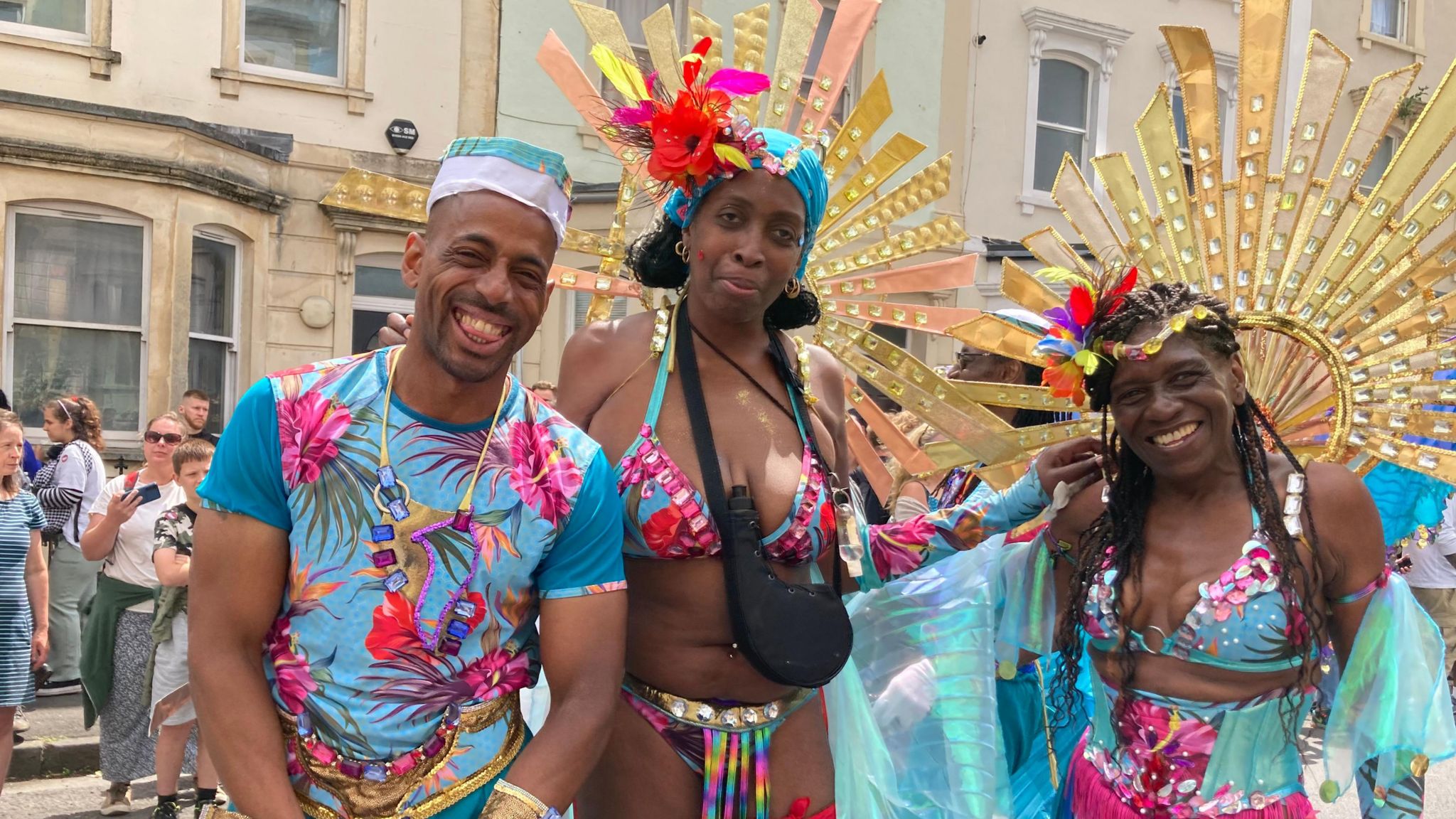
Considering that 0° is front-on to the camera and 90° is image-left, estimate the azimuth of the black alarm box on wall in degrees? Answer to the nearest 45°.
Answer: approximately 0°

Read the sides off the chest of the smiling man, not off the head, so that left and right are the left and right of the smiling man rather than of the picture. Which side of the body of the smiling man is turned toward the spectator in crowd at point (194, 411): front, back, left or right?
back

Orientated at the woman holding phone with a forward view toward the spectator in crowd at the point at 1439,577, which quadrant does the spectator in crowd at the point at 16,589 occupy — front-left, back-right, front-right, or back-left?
back-right

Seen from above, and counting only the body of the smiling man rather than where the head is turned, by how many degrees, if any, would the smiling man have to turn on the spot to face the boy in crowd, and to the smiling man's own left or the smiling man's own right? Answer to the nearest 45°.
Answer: approximately 180°

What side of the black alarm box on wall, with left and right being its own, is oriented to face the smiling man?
front

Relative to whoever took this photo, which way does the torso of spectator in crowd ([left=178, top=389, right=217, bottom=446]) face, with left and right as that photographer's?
facing the viewer and to the right of the viewer
